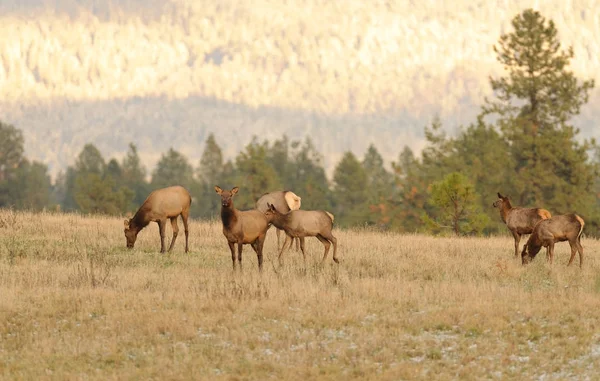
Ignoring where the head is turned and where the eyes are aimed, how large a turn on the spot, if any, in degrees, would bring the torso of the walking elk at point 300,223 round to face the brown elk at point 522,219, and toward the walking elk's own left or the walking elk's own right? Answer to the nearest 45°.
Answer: approximately 135° to the walking elk's own right

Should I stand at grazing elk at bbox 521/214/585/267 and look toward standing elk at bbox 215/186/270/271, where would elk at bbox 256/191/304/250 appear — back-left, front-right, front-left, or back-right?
front-right

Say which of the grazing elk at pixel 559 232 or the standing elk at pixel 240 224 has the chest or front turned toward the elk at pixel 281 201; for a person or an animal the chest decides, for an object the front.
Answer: the grazing elk

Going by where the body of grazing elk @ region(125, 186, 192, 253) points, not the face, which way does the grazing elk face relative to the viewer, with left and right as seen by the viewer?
facing to the left of the viewer

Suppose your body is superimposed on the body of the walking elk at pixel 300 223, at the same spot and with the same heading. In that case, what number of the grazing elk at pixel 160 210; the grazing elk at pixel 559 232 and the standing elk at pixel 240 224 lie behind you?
1

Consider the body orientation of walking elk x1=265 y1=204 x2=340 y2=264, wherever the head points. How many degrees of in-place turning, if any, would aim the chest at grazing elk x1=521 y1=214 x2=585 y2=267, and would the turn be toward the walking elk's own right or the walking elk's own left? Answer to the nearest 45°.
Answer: approximately 180°

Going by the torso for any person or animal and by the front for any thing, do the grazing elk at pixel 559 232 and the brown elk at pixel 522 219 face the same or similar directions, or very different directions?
same or similar directions

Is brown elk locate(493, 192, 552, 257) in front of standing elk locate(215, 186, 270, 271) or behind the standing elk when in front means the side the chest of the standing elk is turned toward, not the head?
behind

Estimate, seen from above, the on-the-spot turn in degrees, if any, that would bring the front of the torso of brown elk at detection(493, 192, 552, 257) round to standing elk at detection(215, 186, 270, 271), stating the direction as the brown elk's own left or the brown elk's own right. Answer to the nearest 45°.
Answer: approximately 45° to the brown elk's own left

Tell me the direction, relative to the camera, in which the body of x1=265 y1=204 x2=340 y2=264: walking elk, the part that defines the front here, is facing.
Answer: to the viewer's left

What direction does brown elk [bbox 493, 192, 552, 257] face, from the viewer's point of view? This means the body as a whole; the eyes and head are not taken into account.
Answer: to the viewer's left

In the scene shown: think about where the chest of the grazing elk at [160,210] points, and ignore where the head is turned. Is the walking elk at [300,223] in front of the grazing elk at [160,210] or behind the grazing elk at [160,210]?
behind

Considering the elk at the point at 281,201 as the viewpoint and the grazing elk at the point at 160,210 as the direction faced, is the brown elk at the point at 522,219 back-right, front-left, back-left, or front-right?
back-left

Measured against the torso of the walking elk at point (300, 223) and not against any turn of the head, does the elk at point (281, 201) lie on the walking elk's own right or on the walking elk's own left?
on the walking elk's own right

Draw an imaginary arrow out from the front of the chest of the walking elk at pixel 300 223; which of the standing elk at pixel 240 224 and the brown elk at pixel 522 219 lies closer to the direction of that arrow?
the standing elk

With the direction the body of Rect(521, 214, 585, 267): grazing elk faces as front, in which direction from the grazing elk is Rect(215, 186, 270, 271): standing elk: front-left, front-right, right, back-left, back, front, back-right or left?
front-left

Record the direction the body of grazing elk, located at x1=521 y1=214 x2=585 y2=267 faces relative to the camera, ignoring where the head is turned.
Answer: to the viewer's left

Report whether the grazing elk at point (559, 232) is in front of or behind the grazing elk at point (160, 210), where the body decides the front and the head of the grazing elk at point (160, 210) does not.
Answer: behind
